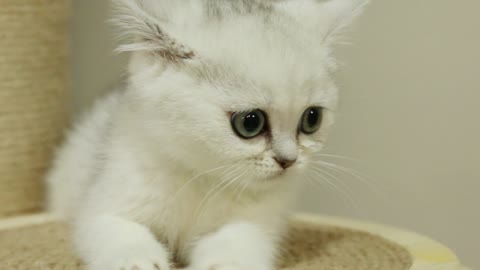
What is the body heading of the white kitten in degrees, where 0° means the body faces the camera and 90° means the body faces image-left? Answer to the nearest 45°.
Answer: approximately 315°
